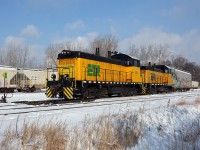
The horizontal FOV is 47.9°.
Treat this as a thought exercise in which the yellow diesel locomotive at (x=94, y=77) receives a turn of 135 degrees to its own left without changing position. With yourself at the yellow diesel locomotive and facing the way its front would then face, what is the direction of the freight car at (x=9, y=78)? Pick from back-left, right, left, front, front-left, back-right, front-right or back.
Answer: back-left

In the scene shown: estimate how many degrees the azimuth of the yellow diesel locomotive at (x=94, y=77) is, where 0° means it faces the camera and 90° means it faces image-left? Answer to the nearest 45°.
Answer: approximately 45°
